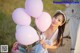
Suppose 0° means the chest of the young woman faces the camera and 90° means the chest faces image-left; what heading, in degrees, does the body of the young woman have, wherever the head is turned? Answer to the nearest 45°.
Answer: approximately 45°
